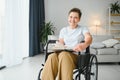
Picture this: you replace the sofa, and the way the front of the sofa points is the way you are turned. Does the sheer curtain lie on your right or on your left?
on your right

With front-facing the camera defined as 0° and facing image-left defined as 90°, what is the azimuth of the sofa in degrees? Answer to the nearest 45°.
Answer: approximately 0°
